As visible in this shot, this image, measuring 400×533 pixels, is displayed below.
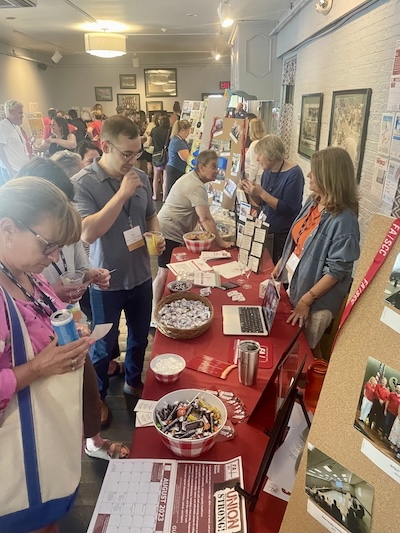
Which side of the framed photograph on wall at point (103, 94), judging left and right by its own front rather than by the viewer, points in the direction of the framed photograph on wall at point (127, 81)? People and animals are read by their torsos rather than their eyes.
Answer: left

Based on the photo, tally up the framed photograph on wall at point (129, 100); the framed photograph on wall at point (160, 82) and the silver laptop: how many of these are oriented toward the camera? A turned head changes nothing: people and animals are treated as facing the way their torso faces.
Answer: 2

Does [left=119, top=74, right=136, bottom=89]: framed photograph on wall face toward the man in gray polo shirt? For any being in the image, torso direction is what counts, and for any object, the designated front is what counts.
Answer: yes

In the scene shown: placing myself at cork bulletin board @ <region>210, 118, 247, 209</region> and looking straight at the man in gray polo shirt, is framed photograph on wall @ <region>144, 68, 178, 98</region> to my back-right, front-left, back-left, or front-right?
back-right

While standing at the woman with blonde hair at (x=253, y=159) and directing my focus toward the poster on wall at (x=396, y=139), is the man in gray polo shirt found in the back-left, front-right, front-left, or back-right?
front-right

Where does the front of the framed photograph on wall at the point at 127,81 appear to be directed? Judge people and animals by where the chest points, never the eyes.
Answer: toward the camera

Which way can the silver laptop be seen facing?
to the viewer's left

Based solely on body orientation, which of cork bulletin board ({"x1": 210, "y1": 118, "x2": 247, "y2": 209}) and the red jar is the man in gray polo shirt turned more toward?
the red jar

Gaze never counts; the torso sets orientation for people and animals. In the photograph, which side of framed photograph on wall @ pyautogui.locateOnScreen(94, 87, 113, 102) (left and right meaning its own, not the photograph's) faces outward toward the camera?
front

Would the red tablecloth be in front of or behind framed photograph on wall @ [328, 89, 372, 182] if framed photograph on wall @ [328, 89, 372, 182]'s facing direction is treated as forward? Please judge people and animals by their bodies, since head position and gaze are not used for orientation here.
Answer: in front
